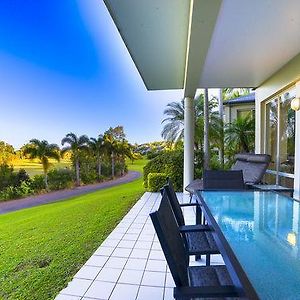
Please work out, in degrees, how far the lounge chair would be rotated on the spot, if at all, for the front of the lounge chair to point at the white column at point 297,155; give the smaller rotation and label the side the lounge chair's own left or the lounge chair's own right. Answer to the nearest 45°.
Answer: approximately 90° to the lounge chair's own left

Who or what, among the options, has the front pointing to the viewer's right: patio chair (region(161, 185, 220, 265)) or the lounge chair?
the patio chair

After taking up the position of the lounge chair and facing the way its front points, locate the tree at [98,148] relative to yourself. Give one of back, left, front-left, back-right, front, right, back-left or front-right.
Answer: right

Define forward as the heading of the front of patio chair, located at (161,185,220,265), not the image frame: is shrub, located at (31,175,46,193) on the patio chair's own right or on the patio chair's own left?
on the patio chair's own left

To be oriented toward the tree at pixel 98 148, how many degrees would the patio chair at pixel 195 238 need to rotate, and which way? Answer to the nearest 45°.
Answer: approximately 135° to its left

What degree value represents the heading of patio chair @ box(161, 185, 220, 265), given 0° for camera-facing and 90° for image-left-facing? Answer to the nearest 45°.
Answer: approximately 270°

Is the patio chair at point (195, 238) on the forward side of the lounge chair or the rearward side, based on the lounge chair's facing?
on the forward side

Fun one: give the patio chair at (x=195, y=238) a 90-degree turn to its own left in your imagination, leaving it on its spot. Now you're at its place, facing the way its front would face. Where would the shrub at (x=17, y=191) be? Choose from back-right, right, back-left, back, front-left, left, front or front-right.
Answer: front-left

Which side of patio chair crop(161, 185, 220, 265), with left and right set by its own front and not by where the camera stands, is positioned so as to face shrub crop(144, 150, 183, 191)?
left

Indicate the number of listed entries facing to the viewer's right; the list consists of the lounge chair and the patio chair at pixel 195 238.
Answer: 1

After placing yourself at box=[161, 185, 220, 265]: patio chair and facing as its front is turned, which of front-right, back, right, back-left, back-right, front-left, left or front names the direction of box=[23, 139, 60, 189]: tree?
back-left

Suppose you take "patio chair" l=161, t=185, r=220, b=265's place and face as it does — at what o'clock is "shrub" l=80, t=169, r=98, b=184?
The shrub is roughly at 8 o'clock from the patio chair.

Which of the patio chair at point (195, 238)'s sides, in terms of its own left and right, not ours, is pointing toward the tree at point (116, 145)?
left

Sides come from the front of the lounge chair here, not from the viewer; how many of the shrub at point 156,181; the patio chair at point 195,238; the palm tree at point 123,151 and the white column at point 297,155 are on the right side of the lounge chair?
2

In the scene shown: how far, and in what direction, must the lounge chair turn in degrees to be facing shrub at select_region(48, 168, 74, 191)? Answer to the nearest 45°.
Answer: approximately 90° to its right

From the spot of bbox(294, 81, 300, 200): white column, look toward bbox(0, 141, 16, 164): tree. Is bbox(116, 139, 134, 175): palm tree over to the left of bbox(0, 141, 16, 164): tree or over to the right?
right
